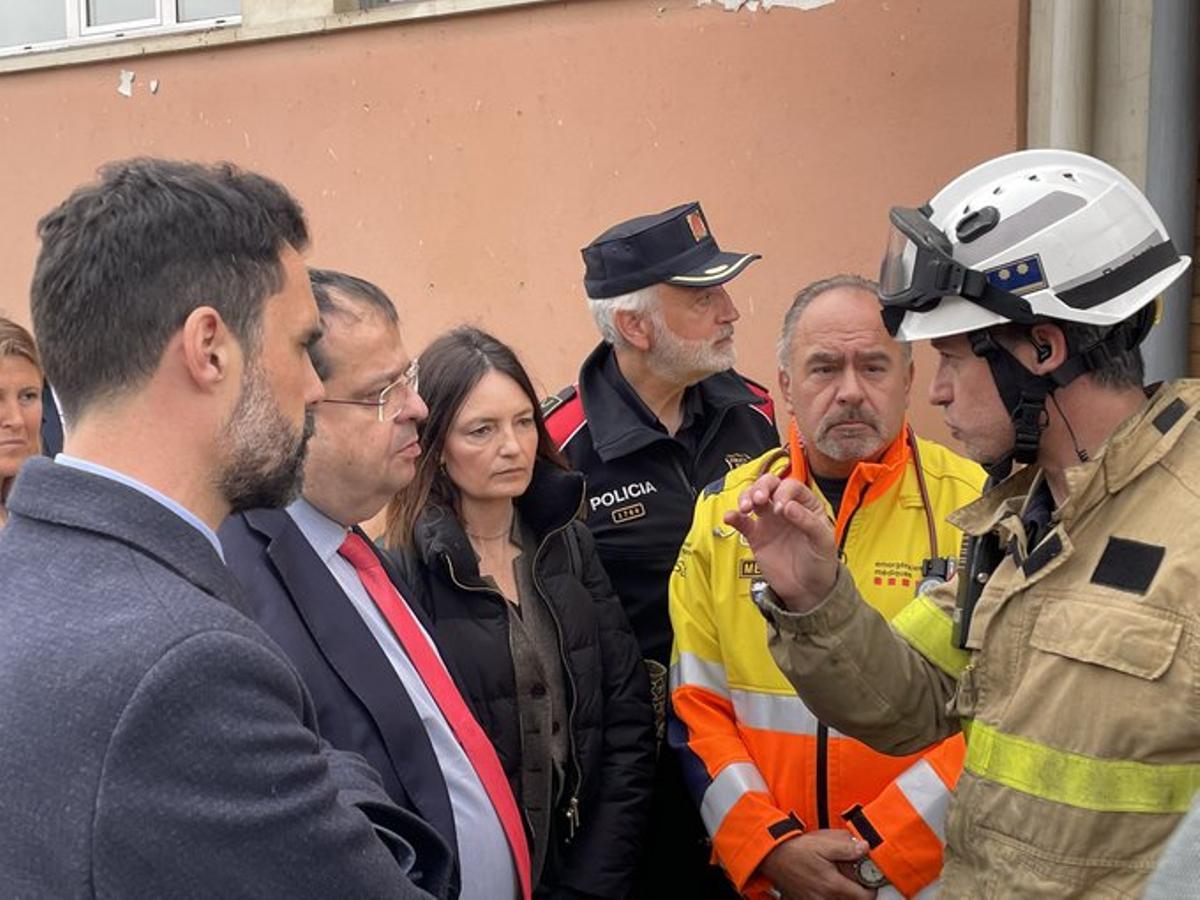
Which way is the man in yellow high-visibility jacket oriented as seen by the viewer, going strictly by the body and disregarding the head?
toward the camera

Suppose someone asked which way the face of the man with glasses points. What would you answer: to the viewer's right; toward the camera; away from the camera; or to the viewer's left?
to the viewer's right

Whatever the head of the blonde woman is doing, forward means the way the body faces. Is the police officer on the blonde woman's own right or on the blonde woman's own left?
on the blonde woman's own left

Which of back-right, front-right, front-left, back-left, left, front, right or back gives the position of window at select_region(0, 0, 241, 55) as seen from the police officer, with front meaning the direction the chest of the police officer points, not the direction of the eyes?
back

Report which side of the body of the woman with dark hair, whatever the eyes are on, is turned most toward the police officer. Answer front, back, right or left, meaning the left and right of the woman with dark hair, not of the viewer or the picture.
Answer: left

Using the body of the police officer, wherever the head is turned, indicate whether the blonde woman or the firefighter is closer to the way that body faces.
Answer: the firefighter

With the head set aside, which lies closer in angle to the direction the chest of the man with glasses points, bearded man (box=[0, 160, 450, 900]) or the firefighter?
the firefighter

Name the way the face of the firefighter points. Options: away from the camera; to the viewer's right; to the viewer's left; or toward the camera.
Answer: to the viewer's left

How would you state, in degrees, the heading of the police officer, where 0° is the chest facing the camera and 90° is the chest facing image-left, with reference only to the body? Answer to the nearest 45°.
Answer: approximately 315°

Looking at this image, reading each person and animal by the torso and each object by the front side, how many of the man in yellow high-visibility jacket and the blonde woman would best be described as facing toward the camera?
2

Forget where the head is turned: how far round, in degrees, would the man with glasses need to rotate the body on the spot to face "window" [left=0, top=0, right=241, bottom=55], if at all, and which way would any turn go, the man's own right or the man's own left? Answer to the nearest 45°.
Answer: approximately 135° to the man's own left

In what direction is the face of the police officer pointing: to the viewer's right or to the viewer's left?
to the viewer's right

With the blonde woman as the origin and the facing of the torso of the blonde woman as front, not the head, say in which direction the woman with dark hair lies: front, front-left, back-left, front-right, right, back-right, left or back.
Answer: front-left

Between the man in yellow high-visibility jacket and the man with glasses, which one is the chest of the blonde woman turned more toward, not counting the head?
the man with glasses
